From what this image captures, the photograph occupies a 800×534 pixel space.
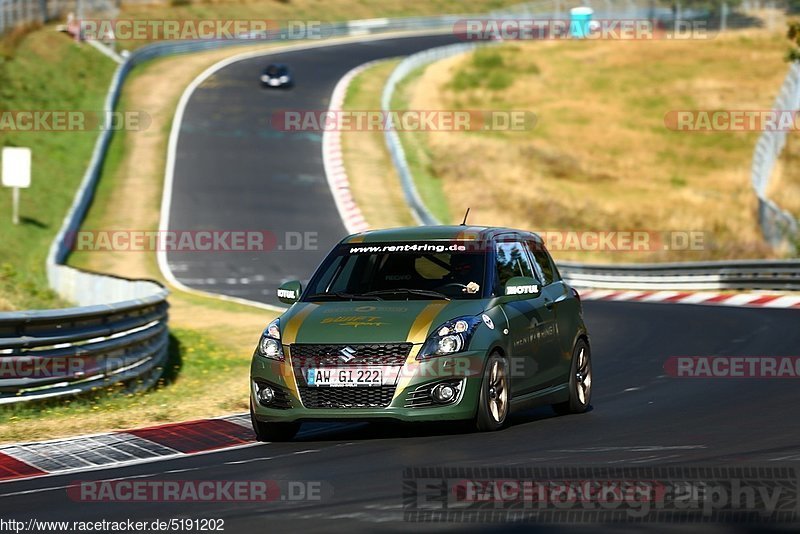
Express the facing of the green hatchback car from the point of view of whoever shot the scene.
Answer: facing the viewer and to the left of the viewer

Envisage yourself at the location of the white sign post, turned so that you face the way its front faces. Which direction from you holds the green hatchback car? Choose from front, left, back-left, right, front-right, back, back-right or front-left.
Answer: front

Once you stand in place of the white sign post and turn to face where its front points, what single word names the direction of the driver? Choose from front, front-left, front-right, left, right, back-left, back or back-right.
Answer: front

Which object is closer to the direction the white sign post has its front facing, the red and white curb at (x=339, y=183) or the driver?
the driver

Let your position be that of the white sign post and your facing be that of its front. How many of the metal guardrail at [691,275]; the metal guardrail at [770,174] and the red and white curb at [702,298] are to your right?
0

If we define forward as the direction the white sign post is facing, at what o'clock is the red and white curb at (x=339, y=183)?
The red and white curb is roughly at 8 o'clock from the white sign post.

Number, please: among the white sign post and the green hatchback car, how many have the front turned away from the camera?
0

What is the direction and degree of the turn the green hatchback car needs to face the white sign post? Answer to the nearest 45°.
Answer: approximately 90° to its right

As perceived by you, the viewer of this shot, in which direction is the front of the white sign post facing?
facing the viewer

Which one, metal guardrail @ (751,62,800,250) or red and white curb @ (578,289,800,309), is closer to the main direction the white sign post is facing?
the red and white curb

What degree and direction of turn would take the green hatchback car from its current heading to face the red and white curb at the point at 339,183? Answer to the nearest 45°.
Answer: approximately 135° to its right
